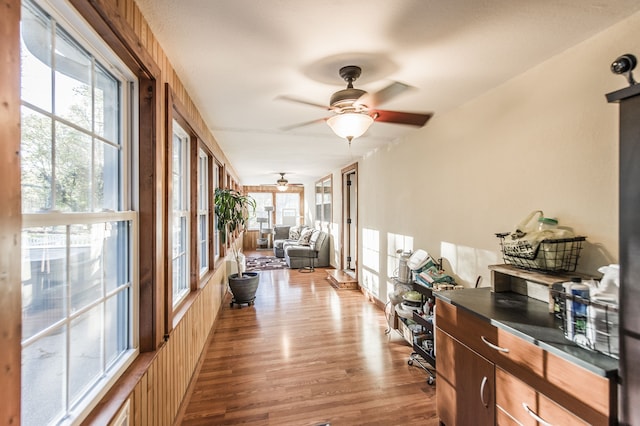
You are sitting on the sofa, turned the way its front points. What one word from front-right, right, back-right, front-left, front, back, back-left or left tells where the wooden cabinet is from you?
front-left

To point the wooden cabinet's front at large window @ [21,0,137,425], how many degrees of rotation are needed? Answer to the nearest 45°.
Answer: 0° — it already faces it

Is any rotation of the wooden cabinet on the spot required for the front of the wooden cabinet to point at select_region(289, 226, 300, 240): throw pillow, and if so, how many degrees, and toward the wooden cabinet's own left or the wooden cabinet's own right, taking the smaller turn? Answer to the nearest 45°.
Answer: approximately 90° to the wooden cabinet's own right

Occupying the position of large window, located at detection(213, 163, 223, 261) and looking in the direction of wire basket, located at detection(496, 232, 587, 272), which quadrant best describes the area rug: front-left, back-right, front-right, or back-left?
back-left

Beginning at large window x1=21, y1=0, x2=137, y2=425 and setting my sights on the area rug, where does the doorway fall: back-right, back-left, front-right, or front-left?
front-right

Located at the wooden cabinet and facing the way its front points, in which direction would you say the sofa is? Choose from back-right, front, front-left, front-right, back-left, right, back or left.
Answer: right

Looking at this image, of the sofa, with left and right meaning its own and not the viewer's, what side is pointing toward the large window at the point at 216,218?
front

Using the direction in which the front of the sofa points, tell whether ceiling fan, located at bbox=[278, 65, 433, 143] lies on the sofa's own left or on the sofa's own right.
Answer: on the sofa's own left

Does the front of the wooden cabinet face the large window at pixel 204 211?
no

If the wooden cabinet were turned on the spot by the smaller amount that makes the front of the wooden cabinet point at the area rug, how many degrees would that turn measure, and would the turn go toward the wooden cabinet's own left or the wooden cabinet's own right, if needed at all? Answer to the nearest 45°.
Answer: approximately 90° to the wooden cabinet's own right

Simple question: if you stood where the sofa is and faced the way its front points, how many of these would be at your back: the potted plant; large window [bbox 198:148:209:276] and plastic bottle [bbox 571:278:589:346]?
0

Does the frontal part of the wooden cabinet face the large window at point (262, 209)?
no

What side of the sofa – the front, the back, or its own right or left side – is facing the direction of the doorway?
left

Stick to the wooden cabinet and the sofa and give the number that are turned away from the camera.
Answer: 0
